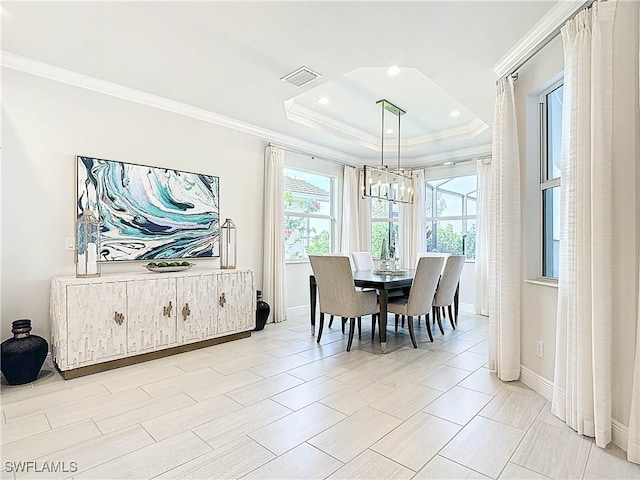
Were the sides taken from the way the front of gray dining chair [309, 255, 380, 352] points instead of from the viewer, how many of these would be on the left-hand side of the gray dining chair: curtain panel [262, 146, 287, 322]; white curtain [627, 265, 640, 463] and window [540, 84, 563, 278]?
1

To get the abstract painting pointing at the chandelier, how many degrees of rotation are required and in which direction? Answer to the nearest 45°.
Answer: approximately 45° to its left

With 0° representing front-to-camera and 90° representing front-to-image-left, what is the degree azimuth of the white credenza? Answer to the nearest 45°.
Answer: approximately 315°

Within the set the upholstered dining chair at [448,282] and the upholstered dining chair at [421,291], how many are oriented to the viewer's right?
0

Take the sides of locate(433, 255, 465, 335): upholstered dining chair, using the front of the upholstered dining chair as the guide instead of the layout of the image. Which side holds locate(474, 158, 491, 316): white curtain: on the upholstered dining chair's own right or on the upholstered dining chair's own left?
on the upholstered dining chair's own right

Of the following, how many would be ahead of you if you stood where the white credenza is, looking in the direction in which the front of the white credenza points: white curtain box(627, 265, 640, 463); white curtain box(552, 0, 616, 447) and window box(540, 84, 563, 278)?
3

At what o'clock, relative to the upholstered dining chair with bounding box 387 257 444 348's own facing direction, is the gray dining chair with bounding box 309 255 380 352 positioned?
The gray dining chair is roughly at 10 o'clock from the upholstered dining chair.

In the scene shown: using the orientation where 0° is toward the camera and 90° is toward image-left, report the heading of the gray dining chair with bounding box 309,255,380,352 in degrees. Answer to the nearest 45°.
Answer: approximately 225°

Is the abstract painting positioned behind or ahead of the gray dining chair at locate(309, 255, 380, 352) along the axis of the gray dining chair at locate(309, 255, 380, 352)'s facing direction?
behind

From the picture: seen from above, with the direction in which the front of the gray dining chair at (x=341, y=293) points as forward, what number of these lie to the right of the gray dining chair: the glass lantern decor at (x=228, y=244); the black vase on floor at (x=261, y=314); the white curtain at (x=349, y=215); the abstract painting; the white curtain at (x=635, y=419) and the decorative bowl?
1

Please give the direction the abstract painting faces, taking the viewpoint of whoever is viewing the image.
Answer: facing the viewer and to the right of the viewer

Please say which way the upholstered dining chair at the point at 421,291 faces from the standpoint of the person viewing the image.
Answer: facing away from the viewer and to the left of the viewer

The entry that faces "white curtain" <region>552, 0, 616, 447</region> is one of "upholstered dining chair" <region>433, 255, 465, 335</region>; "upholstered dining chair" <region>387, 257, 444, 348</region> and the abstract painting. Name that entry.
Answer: the abstract painting

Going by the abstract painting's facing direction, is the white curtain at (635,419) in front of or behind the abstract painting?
in front

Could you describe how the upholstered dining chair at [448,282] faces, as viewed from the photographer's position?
facing away from the viewer and to the left of the viewer

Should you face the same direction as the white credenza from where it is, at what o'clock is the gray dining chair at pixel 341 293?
The gray dining chair is roughly at 11 o'clock from the white credenza.
